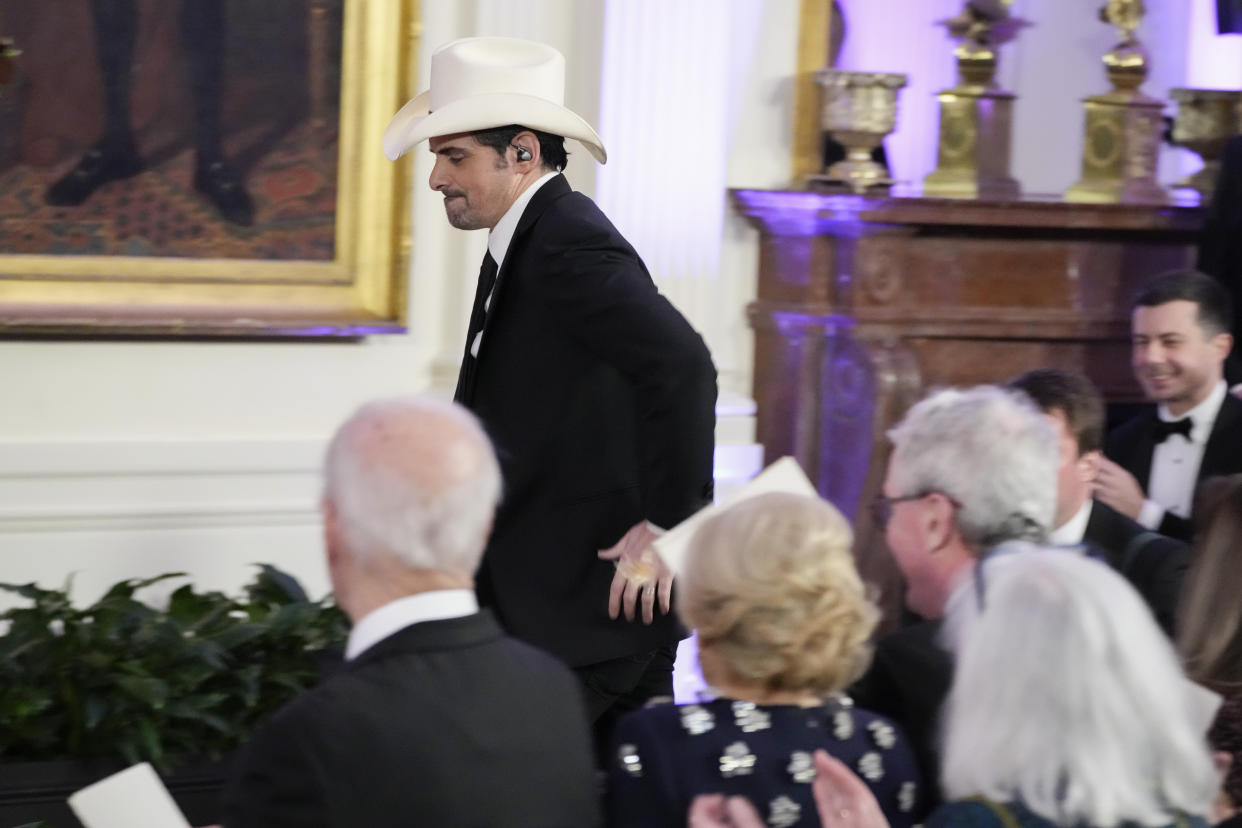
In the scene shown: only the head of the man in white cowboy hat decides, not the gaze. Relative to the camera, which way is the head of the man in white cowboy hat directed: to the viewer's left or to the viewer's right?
to the viewer's left

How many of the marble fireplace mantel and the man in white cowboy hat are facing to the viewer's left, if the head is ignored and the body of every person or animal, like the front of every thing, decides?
1

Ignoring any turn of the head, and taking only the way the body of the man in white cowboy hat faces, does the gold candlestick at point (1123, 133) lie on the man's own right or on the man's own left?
on the man's own right

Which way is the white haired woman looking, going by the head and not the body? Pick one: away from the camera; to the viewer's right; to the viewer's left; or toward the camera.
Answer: away from the camera

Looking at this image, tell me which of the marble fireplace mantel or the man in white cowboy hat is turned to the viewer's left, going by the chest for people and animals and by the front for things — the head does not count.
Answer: the man in white cowboy hat

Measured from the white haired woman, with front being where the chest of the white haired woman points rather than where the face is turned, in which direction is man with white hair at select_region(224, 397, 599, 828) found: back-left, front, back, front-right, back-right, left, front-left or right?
front-left

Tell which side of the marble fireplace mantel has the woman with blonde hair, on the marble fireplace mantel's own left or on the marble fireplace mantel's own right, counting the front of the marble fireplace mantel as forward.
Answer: on the marble fireplace mantel's own right

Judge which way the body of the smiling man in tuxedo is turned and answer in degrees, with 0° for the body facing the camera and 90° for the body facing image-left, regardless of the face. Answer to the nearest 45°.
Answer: approximately 45°

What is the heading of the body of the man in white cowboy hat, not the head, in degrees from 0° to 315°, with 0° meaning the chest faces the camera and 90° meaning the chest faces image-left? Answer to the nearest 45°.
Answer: approximately 90°

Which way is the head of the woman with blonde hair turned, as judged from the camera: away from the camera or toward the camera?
away from the camera

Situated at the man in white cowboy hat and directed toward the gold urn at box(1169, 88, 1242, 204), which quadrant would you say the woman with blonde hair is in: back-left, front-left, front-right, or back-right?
back-right
